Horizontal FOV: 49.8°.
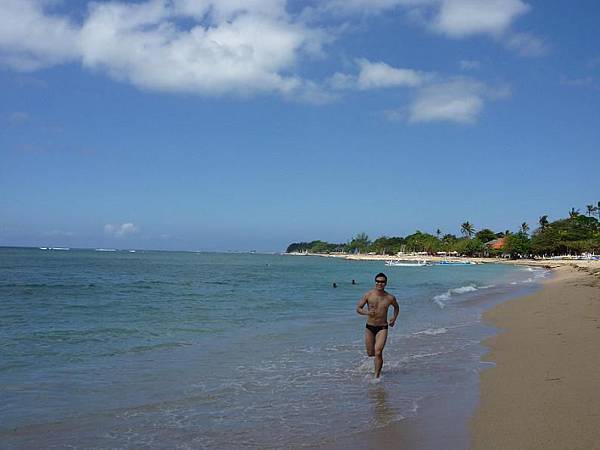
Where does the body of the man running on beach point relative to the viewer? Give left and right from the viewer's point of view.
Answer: facing the viewer
